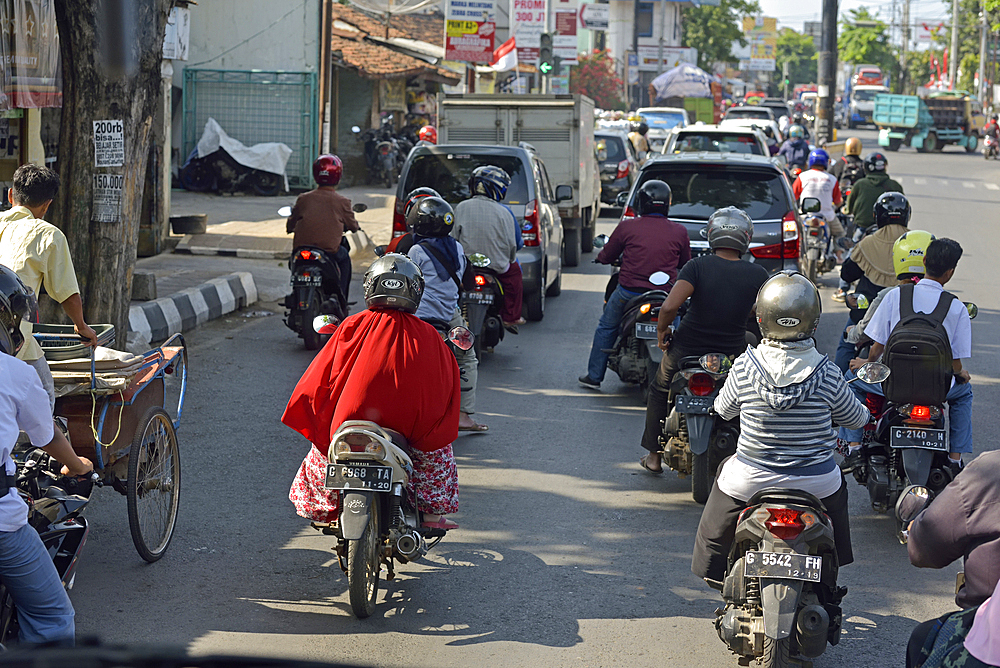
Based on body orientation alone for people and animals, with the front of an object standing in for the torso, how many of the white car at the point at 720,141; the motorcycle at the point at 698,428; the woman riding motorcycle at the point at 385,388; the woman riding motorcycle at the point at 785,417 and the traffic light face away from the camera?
4

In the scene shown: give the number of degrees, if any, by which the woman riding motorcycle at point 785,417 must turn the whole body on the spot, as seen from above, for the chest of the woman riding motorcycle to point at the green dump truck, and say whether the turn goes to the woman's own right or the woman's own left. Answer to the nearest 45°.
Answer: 0° — they already face it

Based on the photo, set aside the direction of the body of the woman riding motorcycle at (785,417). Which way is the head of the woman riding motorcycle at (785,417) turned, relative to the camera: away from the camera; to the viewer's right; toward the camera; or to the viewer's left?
away from the camera

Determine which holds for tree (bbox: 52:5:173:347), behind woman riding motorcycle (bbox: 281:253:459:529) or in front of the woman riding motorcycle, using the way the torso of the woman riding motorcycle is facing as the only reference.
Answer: in front

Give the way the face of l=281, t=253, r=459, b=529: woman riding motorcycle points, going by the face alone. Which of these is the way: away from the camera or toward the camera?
away from the camera

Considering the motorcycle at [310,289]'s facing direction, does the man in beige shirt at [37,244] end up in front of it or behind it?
behind

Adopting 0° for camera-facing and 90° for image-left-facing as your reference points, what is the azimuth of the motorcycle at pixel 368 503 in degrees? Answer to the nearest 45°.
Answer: approximately 180°

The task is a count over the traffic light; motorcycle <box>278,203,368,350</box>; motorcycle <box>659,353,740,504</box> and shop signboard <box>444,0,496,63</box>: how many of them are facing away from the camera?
2

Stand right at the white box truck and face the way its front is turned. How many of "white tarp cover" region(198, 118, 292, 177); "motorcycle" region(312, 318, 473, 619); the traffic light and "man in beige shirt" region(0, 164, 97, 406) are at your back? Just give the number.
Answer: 2

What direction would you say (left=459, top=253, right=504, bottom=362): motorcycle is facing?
away from the camera

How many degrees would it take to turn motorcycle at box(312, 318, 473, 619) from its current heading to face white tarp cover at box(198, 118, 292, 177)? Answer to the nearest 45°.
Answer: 0° — it already faces it

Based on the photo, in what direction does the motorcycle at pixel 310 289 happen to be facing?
away from the camera

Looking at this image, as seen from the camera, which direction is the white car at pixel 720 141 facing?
away from the camera

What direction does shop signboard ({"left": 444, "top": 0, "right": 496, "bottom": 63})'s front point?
toward the camera

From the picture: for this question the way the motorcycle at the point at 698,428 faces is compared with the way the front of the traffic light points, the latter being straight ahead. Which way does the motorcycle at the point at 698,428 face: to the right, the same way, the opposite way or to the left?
the opposite way

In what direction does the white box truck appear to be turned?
away from the camera

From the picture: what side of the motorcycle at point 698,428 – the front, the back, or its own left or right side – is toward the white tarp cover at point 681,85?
front

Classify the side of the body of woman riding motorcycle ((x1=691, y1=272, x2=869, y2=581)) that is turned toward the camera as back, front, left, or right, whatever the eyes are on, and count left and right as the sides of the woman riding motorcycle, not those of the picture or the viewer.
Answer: back
